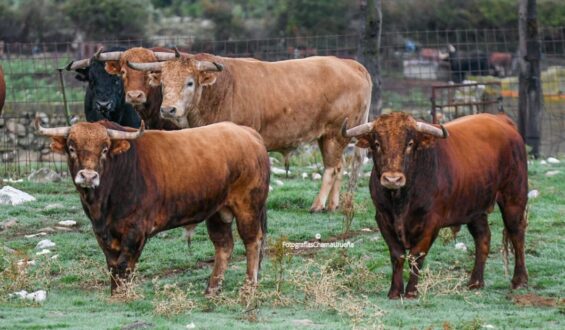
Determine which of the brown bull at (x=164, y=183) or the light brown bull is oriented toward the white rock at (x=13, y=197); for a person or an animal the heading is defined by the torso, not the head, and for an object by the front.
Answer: the light brown bull

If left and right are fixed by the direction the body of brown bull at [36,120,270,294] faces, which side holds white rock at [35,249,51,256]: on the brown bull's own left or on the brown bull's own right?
on the brown bull's own right

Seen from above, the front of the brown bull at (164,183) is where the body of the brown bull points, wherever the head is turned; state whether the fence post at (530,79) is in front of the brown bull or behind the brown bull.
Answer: behind

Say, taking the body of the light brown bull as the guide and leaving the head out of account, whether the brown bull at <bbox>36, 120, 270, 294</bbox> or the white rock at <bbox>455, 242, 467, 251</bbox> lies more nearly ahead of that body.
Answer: the brown bull

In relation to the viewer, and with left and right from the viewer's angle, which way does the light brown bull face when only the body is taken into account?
facing to the left of the viewer

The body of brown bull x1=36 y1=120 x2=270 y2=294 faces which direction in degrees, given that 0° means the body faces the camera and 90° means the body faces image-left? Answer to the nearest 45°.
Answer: approximately 45°

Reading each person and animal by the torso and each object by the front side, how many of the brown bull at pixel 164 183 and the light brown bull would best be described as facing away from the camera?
0

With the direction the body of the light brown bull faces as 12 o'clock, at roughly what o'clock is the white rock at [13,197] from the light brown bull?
The white rock is roughly at 12 o'clock from the light brown bull.

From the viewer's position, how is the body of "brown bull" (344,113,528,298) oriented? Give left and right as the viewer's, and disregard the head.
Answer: facing the viewer and to the left of the viewer

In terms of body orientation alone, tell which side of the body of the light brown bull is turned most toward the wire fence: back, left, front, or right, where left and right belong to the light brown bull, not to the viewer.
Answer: right

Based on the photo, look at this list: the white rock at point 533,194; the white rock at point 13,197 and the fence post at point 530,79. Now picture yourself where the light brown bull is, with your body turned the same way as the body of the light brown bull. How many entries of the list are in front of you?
1

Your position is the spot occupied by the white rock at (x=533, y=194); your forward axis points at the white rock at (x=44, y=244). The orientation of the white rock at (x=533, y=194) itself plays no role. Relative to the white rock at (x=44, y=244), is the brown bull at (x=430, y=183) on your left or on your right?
left

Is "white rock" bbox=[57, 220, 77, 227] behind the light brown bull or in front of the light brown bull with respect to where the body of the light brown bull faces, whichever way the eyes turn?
in front

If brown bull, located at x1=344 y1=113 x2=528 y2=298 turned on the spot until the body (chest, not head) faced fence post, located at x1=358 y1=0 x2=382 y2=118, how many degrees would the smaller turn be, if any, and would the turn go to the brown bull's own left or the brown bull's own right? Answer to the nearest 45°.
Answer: approximately 135° to the brown bull's own right
